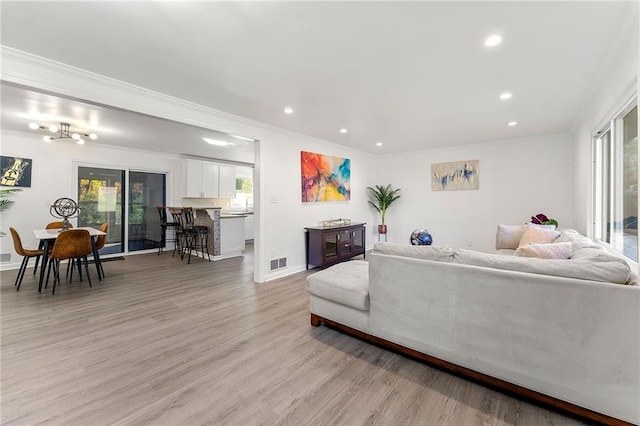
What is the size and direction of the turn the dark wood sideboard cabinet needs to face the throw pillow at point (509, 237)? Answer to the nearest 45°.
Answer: approximately 45° to its left

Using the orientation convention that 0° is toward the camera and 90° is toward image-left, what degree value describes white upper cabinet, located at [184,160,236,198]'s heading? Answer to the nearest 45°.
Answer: approximately 315°

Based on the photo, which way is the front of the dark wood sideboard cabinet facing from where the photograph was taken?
facing the viewer and to the right of the viewer

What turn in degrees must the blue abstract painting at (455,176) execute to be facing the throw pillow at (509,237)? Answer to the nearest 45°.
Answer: approximately 45° to its left

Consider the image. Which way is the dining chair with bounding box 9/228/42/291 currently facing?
to the viewer's right

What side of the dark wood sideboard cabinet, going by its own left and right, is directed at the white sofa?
front

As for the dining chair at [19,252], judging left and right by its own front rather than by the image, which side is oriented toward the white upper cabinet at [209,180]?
front

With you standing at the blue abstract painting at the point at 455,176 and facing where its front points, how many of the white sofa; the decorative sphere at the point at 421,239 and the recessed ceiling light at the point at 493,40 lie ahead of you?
3

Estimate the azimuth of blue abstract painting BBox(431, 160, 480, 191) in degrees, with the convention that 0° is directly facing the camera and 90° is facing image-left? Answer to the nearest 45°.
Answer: approximately 0°

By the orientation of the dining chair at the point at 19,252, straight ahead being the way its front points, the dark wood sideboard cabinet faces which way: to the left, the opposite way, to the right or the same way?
to the right

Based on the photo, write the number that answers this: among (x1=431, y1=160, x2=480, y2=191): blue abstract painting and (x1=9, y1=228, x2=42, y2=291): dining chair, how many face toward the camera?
1

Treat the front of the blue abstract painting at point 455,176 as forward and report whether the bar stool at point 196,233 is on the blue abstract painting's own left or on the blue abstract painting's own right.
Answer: on the blue abstract painting's own right

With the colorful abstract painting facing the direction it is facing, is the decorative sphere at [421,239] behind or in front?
in front
